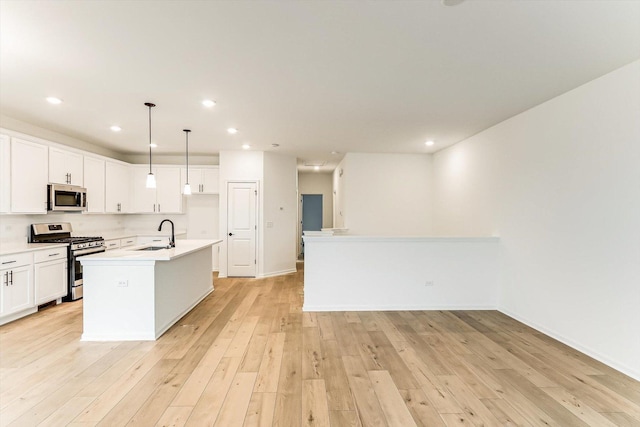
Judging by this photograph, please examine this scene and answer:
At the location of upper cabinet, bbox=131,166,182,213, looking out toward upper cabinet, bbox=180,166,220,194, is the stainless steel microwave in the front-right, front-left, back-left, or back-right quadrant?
back-right

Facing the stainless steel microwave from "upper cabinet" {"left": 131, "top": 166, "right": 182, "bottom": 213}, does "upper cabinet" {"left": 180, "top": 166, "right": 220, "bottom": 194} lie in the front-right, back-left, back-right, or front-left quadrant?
back-left

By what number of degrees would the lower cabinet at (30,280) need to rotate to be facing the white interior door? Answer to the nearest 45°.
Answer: approximately 45° to its left

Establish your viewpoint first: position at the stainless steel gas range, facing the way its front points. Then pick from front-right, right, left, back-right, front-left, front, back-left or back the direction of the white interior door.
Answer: front-left

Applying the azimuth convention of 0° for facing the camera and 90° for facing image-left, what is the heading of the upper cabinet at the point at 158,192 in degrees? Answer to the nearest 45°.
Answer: approximately 0°

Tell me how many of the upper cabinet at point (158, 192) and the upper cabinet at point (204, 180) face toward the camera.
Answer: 2

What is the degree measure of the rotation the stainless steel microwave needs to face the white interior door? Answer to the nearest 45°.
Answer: approximately 45° to its left

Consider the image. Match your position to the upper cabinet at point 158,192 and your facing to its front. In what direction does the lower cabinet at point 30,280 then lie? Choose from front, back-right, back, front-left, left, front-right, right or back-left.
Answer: front-right
